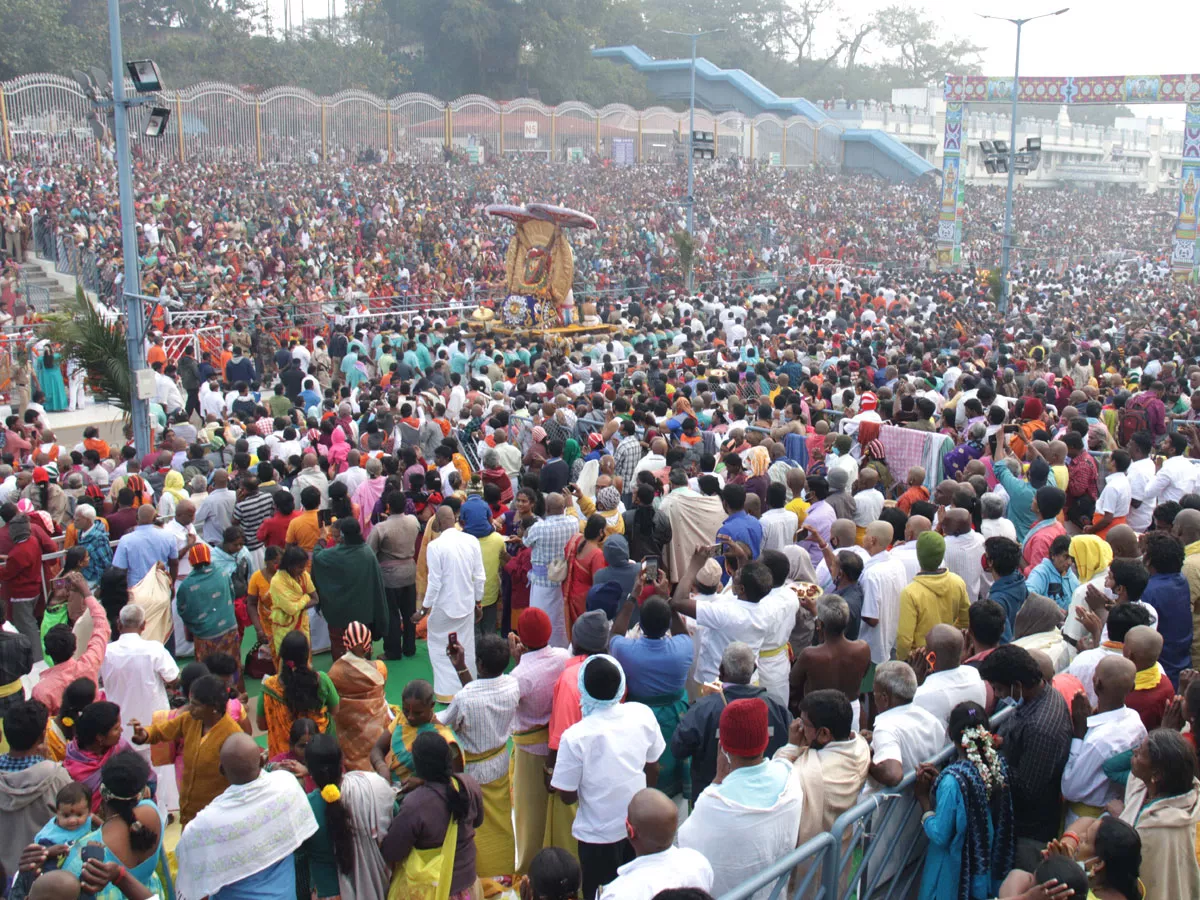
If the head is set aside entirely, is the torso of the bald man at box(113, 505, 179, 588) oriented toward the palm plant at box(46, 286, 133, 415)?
yes

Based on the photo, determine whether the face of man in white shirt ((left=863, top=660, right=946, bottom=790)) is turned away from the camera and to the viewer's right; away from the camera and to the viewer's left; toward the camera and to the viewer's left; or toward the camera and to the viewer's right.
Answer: away from the camera and to the viewer's left

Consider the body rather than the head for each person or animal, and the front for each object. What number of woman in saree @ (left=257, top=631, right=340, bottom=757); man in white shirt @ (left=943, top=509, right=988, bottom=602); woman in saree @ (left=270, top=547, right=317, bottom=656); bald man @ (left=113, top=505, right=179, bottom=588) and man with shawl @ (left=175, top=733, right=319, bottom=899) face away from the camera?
4

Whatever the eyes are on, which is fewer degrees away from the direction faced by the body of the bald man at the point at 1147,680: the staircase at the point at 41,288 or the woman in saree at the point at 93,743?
the staircase

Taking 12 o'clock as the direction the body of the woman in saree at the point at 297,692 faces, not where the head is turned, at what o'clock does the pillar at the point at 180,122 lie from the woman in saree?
The pillar is roughly at 12 o'clock from the woman in saree.

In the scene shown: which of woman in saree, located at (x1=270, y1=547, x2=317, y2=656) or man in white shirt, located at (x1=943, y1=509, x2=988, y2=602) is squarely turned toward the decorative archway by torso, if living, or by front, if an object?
the man in white shirt

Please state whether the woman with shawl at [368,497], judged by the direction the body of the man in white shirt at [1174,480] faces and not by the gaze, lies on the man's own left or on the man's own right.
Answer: on the man's own left

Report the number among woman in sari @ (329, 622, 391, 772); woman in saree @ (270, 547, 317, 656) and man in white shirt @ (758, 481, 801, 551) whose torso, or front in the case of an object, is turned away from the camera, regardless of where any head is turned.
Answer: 2

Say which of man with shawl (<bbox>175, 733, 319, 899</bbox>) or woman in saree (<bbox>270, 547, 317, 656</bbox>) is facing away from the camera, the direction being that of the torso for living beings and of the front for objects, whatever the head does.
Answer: the man with shawl
